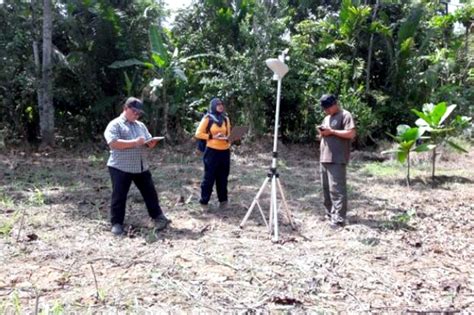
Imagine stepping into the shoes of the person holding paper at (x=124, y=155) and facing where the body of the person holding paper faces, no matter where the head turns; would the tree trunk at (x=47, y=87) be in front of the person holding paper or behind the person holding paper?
behind

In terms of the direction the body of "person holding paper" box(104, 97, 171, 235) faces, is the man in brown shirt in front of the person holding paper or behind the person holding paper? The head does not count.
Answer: in front

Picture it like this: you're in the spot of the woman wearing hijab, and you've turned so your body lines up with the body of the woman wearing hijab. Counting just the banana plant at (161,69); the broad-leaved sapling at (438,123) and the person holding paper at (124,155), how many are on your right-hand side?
1

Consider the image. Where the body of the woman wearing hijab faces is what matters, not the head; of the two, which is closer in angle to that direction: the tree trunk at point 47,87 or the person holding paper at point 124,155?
the person holding paper

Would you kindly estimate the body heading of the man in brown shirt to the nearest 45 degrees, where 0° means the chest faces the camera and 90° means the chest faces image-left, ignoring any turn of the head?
approximately 45°

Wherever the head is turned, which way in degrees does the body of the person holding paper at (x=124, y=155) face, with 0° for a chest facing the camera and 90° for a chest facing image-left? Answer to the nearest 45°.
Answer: approximately 315°

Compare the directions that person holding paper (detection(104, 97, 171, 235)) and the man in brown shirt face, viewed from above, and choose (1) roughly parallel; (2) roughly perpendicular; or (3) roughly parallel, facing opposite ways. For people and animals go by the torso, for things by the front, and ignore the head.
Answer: roughly perpendicular

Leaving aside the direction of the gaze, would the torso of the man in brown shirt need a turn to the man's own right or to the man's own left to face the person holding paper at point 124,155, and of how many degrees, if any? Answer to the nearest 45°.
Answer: approximately 45° to the man's own right

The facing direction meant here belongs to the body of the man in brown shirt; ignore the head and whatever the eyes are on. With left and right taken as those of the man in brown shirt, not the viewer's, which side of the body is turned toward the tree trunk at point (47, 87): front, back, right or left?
right

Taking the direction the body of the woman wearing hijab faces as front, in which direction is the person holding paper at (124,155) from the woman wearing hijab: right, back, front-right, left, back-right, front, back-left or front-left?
right

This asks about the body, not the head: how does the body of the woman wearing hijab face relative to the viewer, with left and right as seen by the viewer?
facing the viewer and to the right of the viewer

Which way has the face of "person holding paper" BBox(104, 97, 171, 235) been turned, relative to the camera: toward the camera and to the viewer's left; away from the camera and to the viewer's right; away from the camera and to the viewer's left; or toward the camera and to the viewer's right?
toward the camera and to the viewer's right

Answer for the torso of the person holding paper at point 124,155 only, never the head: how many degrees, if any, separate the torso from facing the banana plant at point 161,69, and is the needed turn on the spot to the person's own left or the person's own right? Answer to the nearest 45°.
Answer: approximately 135° to the person's own left

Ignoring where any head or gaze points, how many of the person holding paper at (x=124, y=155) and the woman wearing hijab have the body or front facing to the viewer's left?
0
